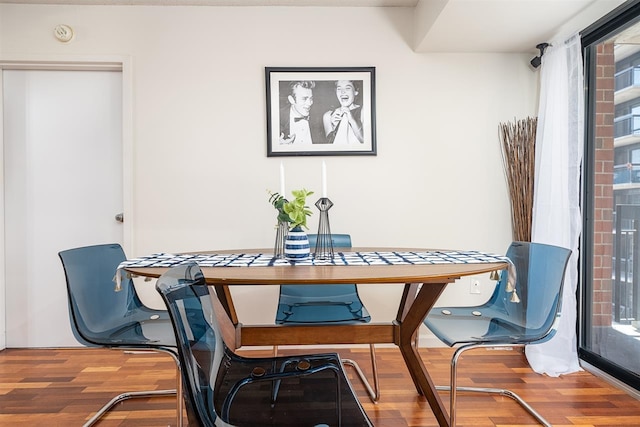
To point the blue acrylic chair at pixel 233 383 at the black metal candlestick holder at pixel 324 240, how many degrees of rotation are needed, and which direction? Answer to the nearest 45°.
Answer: approximately 45° to its left

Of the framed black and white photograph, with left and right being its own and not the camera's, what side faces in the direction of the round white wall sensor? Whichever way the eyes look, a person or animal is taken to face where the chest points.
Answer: right

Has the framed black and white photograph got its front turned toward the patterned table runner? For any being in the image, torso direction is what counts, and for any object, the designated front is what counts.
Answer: yes

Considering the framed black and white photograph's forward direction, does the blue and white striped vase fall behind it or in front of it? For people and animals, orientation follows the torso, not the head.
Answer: in front

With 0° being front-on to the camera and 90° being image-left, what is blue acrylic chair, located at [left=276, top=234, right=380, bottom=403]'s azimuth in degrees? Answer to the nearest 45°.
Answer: approximately 0°

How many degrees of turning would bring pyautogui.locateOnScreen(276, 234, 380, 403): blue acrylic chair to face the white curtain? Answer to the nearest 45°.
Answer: approximately 90° to its left

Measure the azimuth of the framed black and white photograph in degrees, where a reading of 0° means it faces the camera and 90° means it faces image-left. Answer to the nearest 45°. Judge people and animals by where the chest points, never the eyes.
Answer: approximately 0°
